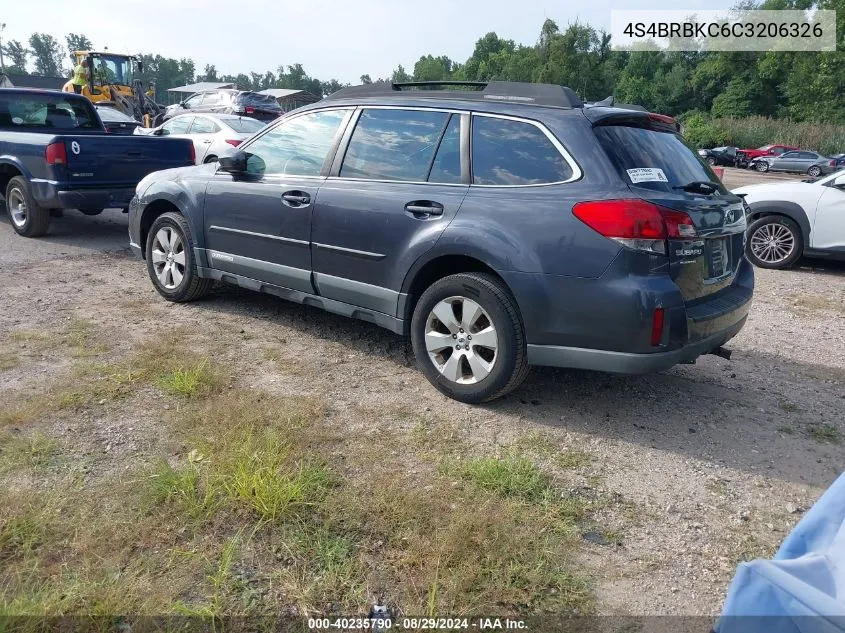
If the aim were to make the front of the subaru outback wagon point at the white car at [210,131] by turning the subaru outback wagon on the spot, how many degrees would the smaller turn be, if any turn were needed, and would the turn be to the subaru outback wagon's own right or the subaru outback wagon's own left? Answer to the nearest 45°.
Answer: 0° — it already faces it

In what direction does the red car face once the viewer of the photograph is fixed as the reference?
facing to the left of the viewer

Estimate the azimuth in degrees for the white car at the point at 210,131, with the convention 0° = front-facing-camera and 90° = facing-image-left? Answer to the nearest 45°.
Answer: approximately 135°

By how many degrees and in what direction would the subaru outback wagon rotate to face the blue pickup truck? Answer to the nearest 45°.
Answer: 0° — it already faces it

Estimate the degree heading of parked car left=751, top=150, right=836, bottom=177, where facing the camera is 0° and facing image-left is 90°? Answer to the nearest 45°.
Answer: approximately 90°

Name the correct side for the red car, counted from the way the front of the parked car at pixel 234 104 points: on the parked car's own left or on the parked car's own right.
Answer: on the parked car's own right

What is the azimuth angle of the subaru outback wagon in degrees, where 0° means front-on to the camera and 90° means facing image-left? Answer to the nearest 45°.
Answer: approximately 135°

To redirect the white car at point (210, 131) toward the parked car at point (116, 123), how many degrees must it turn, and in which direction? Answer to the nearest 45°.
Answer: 0° — it already faces it

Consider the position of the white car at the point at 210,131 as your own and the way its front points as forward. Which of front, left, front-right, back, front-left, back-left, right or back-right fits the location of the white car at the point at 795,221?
back

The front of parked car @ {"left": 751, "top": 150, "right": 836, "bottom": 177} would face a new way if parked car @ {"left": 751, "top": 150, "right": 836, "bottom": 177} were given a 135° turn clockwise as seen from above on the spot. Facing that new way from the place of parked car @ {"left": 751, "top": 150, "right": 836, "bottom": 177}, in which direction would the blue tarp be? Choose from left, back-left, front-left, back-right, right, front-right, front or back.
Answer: back-right

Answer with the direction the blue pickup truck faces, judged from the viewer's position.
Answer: facing away from the viewer and to the left of the viewer

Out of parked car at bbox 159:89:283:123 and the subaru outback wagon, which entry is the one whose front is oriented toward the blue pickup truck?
the subaru outback wagon
